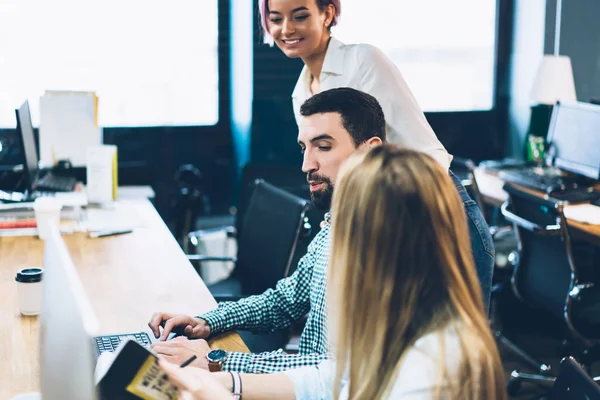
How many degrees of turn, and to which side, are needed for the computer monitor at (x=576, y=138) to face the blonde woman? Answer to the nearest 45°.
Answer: approximately 45° to its left

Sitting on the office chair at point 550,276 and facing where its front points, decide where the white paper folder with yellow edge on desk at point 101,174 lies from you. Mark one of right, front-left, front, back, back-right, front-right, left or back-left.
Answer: back-left

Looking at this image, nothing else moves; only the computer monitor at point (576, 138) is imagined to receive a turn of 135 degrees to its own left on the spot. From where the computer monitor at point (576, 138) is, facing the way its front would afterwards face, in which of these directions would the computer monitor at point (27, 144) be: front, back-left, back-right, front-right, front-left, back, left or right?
back-right

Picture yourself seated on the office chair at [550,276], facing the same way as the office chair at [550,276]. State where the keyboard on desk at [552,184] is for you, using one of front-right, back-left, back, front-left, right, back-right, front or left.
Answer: front-left

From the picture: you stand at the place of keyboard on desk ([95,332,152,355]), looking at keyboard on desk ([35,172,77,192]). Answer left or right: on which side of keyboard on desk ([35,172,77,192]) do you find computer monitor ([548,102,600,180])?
right

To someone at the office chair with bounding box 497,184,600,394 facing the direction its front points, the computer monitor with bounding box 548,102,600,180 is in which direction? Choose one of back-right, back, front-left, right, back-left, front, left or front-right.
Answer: front-left

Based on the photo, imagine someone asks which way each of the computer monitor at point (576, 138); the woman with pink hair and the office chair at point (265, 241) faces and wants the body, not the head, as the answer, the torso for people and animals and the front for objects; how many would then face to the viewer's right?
0

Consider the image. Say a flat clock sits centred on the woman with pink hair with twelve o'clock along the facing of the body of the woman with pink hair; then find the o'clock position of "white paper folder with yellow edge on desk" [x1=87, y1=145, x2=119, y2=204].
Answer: The white paper folder with yellow edge on desk is roughly at 3 o'clock from the woman with pink hair.

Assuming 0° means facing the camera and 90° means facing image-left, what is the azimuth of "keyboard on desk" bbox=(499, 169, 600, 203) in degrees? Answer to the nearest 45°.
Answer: approximately 45°

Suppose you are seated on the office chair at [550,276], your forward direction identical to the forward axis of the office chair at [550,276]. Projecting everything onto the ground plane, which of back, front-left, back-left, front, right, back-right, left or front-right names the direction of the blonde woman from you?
back-right

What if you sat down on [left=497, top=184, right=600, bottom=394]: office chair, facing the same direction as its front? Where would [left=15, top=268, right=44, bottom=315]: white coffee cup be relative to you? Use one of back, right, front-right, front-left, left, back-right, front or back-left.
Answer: back

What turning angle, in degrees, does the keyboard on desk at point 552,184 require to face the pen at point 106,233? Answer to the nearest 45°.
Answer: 0° — it already faces it

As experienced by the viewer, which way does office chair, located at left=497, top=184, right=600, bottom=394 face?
facing away from the viewer and to the right of the viewer

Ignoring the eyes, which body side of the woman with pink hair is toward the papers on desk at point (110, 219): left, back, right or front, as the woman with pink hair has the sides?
right

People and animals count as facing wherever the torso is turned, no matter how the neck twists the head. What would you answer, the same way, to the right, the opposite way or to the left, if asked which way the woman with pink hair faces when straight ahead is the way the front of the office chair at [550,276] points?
the opposite way

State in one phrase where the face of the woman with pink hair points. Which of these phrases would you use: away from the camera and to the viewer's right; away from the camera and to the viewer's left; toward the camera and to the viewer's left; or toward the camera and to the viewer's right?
toward the camera and to the viewer's left

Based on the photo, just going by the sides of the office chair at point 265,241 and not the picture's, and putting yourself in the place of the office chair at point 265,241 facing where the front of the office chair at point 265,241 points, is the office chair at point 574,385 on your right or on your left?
on your left

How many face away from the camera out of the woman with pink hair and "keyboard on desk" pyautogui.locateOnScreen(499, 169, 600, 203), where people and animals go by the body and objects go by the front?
0
